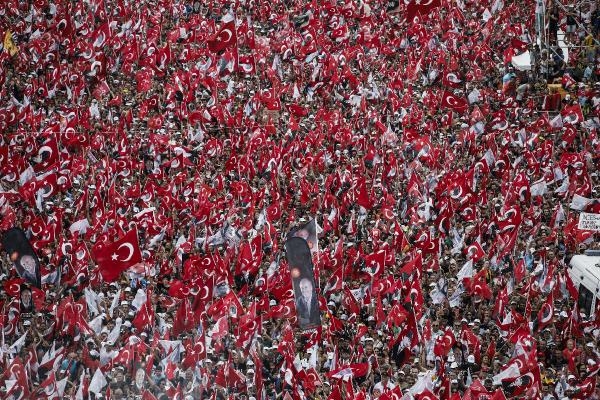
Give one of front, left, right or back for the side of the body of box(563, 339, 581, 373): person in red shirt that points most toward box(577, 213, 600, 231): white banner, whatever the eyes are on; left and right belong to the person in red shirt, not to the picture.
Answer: back

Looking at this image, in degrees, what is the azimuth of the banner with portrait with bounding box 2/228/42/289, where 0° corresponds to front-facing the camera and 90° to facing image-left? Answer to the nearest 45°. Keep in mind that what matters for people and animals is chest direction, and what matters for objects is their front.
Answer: approximately 0°

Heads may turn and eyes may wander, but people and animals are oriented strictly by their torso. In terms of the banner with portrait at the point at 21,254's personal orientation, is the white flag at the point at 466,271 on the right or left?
on its left

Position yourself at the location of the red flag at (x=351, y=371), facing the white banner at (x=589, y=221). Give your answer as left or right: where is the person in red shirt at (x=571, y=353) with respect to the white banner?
right

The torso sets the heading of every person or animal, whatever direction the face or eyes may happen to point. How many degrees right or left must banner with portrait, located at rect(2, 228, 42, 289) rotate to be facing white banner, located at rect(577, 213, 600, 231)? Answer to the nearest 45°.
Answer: approximately 90° to its left

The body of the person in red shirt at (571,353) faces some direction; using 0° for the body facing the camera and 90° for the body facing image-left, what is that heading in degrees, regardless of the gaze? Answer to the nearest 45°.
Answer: approximately 0°

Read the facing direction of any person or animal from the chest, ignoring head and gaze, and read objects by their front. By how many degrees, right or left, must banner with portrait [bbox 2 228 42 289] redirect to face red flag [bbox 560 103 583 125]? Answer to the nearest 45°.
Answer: approximately 90° to its left

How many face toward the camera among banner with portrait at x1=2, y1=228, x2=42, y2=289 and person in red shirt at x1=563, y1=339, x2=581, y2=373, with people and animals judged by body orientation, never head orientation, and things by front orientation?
2

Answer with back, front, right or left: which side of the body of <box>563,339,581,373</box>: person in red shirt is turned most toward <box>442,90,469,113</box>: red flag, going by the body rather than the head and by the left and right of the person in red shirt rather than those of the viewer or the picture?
back

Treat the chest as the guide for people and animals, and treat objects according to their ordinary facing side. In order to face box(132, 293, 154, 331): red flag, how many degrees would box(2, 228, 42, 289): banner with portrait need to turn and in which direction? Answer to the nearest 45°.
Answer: approximately 45° to its left

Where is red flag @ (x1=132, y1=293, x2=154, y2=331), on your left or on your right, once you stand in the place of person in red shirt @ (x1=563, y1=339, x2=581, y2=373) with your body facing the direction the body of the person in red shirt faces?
on your right
